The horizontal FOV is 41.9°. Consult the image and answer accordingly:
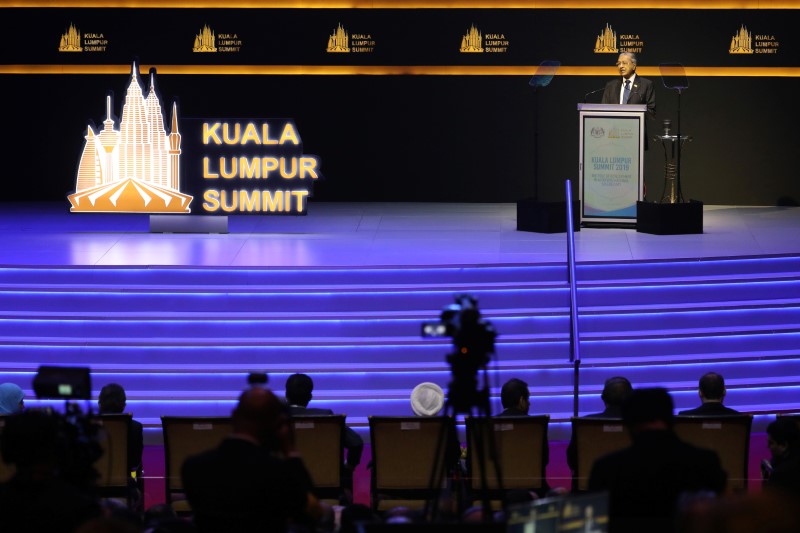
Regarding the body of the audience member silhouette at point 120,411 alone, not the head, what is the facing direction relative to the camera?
away from the camera

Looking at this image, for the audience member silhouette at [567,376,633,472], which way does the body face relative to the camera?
away from the camera

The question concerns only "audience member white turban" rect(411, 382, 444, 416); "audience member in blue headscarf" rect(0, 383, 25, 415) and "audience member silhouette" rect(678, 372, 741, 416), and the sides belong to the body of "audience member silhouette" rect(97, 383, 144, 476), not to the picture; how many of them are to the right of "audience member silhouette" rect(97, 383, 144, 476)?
2

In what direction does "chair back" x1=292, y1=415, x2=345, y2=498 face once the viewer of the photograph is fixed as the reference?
facing away from the viewer

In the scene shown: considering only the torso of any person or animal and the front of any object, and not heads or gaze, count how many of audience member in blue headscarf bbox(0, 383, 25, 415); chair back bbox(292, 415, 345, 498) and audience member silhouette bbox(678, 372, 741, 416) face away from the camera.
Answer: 3

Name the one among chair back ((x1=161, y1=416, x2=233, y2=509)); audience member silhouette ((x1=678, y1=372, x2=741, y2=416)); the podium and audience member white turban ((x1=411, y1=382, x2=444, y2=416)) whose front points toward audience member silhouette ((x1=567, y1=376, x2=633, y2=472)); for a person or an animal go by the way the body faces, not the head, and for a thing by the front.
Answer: the podium

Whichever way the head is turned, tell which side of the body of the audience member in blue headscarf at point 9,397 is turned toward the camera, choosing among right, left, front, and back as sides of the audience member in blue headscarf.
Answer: back

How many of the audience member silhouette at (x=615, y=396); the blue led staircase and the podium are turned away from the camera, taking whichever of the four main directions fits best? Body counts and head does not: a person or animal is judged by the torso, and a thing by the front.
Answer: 1

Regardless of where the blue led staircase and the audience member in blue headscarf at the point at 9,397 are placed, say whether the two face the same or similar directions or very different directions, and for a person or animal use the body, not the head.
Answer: very different directions

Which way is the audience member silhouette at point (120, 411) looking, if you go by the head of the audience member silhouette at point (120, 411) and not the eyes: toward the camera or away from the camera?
away from the camera

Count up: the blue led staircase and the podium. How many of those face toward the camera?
2

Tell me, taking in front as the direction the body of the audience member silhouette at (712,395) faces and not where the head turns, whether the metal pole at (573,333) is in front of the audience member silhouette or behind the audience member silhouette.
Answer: in front

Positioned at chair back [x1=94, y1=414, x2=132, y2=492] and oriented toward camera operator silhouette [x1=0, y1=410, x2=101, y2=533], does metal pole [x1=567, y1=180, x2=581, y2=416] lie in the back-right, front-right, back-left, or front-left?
back-left

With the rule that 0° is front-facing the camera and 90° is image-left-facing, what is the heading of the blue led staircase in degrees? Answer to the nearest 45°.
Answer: approximately 0°

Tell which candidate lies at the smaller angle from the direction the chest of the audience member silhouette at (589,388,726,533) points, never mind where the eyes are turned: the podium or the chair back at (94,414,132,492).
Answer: the podium

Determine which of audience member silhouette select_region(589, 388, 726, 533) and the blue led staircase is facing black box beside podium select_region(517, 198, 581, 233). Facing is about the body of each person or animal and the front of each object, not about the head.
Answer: the audience member silhouette

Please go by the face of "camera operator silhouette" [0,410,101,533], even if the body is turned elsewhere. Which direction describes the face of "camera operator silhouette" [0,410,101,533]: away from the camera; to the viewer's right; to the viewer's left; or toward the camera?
away from the camera

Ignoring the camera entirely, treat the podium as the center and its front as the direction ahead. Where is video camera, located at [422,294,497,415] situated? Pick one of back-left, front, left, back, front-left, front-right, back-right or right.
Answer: front

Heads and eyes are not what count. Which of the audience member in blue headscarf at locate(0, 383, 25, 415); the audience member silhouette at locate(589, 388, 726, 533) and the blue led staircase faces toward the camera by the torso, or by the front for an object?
the blue led staircase

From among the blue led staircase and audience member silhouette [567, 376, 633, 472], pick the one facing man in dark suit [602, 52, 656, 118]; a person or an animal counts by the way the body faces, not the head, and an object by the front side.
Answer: the audience member silhouette

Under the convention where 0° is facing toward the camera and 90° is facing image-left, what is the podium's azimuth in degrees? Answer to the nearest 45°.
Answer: approximately 0°

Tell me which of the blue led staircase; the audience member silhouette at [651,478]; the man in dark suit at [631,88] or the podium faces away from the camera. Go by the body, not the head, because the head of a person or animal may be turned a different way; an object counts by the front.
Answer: the audience member silhouette
